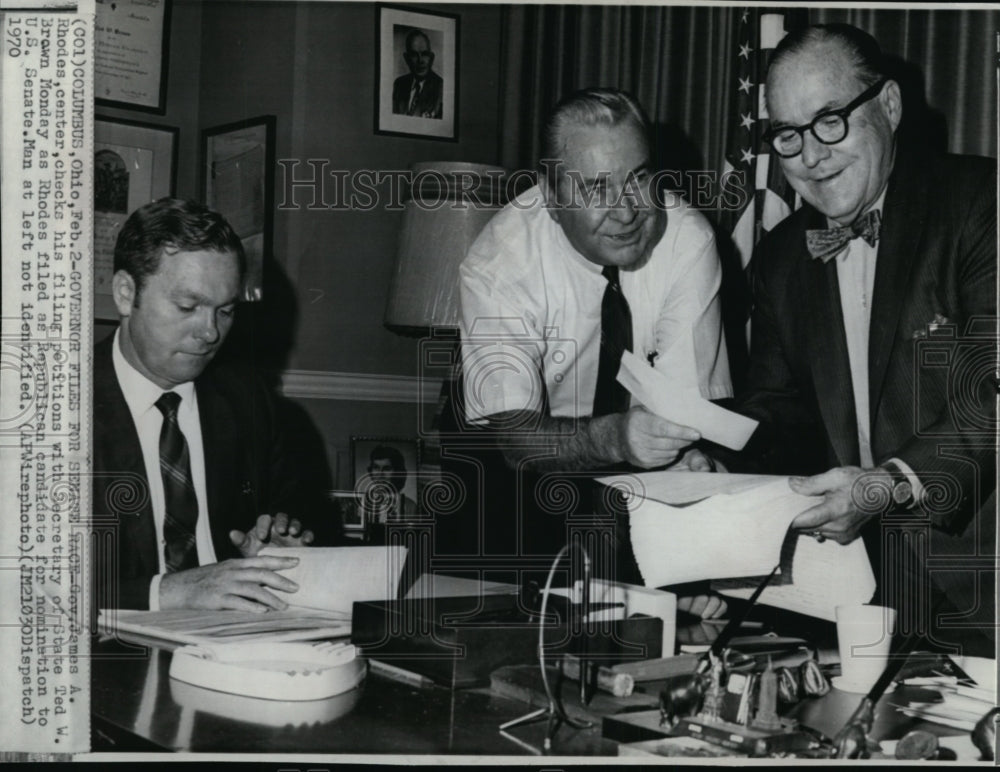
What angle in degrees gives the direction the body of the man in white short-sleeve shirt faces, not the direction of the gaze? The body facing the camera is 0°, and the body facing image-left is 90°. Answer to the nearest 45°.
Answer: approximately 315°

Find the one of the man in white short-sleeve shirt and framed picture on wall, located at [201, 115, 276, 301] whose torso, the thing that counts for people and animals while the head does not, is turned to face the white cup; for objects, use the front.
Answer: the man in white short-sleeve shirt

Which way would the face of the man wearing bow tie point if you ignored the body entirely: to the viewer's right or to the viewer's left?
to the viewer's left

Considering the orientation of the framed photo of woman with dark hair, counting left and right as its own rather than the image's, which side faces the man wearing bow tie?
left

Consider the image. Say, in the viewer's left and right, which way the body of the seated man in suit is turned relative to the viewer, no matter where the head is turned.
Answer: facing the viewer and to the right of the viewer

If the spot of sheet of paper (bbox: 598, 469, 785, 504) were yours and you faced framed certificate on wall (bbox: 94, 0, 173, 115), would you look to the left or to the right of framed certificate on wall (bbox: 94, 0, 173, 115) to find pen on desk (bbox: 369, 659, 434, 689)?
left

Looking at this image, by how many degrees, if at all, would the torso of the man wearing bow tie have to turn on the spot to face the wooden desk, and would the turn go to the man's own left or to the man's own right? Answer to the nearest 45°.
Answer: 0° — they already face it

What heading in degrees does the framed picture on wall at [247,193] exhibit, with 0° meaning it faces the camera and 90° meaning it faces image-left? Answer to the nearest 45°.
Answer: approximately 45°

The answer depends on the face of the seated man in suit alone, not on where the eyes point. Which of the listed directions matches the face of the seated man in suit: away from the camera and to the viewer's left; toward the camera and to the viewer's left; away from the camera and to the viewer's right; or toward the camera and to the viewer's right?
toward the camera and to the viewer's right

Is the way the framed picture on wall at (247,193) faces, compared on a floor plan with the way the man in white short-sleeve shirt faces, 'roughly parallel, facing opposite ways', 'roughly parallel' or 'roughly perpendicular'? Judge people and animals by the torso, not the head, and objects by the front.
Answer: roughly perpendicular

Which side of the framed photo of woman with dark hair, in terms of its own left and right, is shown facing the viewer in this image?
front

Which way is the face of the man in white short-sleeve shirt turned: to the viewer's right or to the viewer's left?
to the viewer's right

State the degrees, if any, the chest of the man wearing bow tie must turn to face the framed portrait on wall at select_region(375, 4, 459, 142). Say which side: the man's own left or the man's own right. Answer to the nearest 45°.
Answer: approximately 45° to the man's own right
